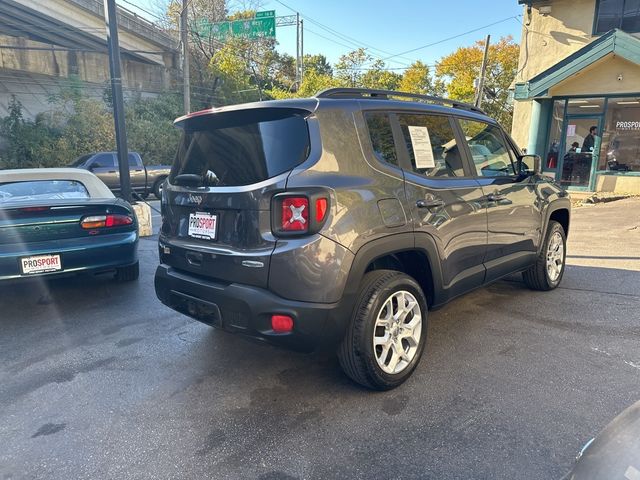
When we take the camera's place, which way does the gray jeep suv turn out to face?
facing away from the viewer and to the right of the viewer

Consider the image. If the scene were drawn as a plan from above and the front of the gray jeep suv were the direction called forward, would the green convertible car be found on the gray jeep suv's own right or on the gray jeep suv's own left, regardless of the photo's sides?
on the gray jeep suv's own left

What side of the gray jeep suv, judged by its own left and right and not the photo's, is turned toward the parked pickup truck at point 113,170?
left

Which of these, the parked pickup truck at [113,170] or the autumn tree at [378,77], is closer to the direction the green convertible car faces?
the parked pickup truck

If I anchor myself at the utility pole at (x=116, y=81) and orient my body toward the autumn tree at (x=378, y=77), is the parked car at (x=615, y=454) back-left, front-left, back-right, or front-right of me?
back-right

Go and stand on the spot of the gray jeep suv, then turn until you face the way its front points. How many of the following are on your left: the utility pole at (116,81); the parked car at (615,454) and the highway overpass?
2

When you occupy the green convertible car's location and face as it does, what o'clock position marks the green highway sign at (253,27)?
The green highway sign is roughly at 1 o'clock from the green convertible car.

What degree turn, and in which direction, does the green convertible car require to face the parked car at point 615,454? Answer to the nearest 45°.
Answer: approximately 180°

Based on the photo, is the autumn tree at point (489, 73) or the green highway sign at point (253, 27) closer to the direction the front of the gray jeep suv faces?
the autumn tree

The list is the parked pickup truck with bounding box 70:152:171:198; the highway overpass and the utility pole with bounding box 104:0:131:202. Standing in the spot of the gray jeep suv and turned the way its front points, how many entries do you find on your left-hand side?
3

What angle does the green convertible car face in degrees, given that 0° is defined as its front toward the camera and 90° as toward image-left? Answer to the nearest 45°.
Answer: approximately 180°
